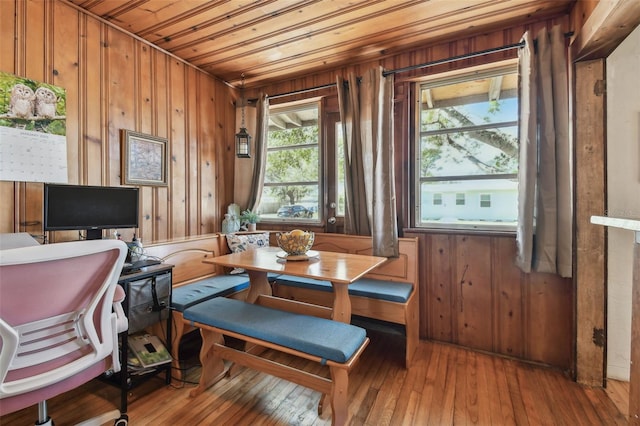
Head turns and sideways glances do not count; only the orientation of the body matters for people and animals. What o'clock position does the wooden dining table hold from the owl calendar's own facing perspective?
The wooden dining table is roughly at 12 o'clock from the owl calendar.

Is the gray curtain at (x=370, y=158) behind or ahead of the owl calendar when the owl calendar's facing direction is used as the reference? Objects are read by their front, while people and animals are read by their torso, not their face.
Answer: ahead

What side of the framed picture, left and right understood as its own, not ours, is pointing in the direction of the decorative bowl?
front

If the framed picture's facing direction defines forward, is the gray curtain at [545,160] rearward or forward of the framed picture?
forward

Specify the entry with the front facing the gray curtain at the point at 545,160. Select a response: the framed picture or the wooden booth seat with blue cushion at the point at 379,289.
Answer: the framed picture

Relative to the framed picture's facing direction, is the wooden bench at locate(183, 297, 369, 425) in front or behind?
in front

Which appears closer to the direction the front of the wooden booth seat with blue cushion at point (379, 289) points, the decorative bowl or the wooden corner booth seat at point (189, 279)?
the decorative bowl

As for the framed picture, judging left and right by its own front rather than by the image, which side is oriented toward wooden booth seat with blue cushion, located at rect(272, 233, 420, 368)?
front

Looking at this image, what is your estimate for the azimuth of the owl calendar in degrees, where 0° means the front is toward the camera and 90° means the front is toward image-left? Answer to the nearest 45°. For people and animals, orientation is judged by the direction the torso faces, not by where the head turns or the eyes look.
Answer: approximately 315°

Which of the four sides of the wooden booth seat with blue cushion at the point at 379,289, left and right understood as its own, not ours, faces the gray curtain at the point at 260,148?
right

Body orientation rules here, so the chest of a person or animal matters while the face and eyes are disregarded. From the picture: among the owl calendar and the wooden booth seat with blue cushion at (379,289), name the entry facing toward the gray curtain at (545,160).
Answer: the owl calendar
